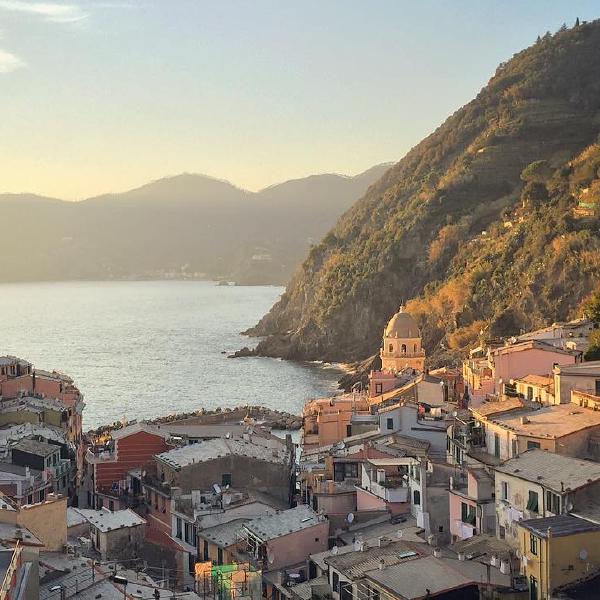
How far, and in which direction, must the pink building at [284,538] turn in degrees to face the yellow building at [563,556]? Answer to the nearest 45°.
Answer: approximately 90° to its left

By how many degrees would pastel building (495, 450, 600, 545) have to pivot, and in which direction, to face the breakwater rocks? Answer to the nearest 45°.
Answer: approximately 90° to its right

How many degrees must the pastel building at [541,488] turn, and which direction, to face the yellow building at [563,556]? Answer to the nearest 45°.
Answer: approximately 45° to its left

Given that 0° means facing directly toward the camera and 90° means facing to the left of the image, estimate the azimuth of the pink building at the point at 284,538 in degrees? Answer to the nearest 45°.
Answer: approximately 45°

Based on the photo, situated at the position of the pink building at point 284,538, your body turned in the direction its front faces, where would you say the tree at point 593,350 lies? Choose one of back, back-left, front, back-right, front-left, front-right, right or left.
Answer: back

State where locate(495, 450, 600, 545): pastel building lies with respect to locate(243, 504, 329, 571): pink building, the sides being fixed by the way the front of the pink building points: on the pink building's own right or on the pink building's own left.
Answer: on the pink building's own left

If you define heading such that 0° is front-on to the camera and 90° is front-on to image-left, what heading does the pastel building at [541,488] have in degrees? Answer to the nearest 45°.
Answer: approximately 45°

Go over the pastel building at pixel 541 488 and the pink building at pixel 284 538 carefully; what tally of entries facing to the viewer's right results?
0

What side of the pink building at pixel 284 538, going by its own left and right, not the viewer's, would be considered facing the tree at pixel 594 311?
back

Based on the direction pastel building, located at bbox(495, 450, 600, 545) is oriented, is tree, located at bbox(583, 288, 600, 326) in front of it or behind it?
behind

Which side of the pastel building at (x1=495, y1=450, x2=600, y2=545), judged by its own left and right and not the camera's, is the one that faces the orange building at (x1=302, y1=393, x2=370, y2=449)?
right

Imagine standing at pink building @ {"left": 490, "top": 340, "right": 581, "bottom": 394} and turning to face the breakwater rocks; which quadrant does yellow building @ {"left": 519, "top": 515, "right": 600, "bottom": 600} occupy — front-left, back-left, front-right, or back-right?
back-left
